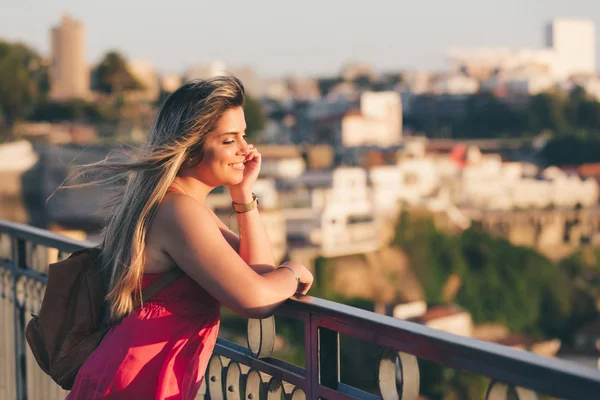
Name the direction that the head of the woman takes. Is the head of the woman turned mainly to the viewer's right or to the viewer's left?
to the viewer's right

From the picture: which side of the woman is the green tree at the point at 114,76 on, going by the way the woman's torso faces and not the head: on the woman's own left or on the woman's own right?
on the woman's own left

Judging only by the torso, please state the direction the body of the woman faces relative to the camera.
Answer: to the viewer's right

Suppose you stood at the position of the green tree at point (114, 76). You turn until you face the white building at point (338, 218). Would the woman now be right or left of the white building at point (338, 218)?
right

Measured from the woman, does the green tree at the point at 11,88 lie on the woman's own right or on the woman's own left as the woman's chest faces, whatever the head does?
on the woman's own left

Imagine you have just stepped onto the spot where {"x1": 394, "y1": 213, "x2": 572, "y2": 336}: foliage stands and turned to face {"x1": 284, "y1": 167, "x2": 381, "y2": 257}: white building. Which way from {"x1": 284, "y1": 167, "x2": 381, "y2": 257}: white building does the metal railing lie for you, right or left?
left

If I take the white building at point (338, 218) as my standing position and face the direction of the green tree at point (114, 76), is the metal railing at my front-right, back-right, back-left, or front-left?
back-left

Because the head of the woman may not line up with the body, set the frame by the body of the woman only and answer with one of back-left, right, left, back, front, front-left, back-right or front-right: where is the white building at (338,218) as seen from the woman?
left
